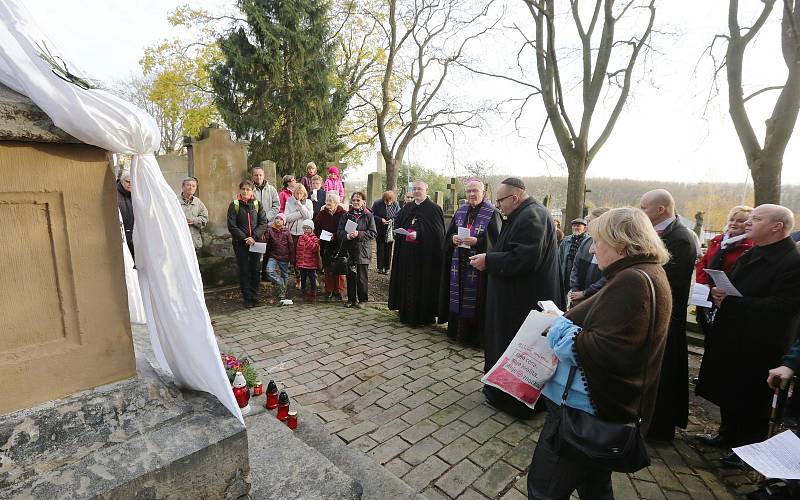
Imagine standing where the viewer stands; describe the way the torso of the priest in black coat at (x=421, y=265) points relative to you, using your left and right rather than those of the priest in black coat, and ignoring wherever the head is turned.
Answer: facing the viewer and to the left of the viewer

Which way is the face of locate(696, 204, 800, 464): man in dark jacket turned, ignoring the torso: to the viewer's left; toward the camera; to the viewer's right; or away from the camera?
to the viewer's left

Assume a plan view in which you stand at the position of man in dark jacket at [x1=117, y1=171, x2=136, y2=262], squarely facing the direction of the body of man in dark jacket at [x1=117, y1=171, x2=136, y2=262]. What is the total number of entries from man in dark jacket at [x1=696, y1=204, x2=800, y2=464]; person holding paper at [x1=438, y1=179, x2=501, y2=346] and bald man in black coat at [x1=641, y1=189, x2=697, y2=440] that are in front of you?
3

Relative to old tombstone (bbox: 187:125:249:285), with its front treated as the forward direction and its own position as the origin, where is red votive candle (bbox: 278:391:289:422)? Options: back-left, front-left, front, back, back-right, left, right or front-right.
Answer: front

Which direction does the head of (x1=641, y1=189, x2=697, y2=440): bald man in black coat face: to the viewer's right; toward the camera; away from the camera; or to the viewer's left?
to the viewer's left

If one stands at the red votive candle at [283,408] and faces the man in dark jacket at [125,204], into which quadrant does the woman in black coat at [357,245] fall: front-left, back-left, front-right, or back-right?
front-right

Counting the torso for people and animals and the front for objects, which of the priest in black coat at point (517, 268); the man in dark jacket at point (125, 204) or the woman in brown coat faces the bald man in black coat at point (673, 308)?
the man in dark jacket

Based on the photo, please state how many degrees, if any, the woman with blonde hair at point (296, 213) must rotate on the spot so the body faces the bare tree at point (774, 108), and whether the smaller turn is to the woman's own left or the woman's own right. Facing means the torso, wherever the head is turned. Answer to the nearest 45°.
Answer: approximately 90° to the woman's own left

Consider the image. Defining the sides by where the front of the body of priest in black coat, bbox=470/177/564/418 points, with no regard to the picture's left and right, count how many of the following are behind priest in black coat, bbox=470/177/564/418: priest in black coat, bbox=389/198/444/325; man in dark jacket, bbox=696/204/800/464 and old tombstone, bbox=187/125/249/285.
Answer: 1

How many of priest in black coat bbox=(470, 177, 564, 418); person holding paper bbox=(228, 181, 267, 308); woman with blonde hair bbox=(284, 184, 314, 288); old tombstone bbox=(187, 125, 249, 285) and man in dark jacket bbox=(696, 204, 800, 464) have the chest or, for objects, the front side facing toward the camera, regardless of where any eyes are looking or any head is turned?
3

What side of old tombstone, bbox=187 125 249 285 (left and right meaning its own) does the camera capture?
front

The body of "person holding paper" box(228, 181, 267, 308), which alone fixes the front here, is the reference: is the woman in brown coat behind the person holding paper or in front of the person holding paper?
in front

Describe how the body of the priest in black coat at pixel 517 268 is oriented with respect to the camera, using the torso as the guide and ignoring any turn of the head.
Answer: to the viewer's left

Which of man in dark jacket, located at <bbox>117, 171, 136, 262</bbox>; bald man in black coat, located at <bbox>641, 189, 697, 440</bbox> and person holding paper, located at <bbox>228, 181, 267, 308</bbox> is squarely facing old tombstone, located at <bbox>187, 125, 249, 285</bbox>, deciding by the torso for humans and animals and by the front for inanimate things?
the bald man in black coat

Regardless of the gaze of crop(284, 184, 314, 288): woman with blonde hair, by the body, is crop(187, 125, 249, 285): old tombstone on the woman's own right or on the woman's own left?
on the woman's own right

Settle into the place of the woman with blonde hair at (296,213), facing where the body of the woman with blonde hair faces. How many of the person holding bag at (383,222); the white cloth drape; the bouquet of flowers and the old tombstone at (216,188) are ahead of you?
2

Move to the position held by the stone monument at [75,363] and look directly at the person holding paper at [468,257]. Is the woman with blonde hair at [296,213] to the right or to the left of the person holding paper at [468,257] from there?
left

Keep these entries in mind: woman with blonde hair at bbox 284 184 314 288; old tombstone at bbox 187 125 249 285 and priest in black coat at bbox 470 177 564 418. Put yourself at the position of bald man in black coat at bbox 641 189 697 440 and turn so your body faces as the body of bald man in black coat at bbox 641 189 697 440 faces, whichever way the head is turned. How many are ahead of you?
3
